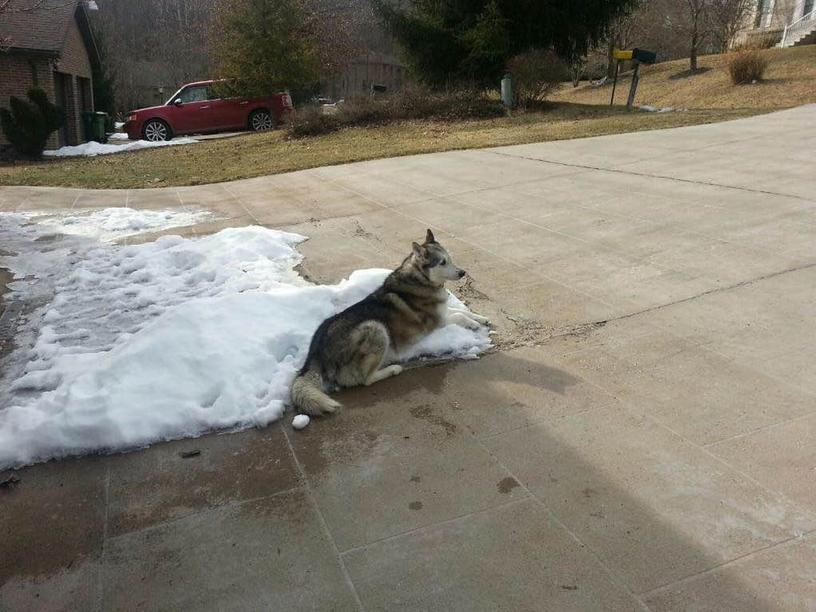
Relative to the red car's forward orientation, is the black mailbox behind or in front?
behind

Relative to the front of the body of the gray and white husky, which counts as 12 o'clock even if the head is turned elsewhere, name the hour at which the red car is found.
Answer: The red car is roughly at 10 o'clock from the gray and white husky.

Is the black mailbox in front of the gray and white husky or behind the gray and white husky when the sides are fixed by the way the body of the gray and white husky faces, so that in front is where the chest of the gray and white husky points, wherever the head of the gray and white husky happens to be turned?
in front

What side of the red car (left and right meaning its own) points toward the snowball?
left

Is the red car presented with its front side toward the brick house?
yes

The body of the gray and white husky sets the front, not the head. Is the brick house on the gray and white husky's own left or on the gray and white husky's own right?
on the gray and white husky's own left

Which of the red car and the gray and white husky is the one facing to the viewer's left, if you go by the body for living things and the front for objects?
the red car

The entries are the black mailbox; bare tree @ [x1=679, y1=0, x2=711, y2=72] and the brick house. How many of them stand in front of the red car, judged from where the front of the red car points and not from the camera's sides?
1

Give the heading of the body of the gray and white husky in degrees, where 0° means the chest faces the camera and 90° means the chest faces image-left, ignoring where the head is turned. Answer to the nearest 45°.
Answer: approximately 225°

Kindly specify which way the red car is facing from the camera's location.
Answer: facing to the left of the viewer

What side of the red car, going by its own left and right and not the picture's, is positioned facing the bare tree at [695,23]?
back

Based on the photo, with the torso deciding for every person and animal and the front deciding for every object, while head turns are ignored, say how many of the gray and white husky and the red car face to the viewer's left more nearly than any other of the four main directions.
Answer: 1

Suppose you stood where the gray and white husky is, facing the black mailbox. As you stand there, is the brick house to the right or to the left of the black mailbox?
left

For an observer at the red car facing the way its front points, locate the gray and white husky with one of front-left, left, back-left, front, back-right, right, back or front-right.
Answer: left
